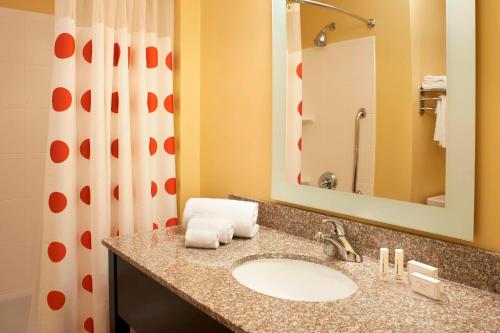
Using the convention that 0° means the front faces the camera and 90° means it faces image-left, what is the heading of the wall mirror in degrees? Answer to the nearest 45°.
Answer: approximately 45°
